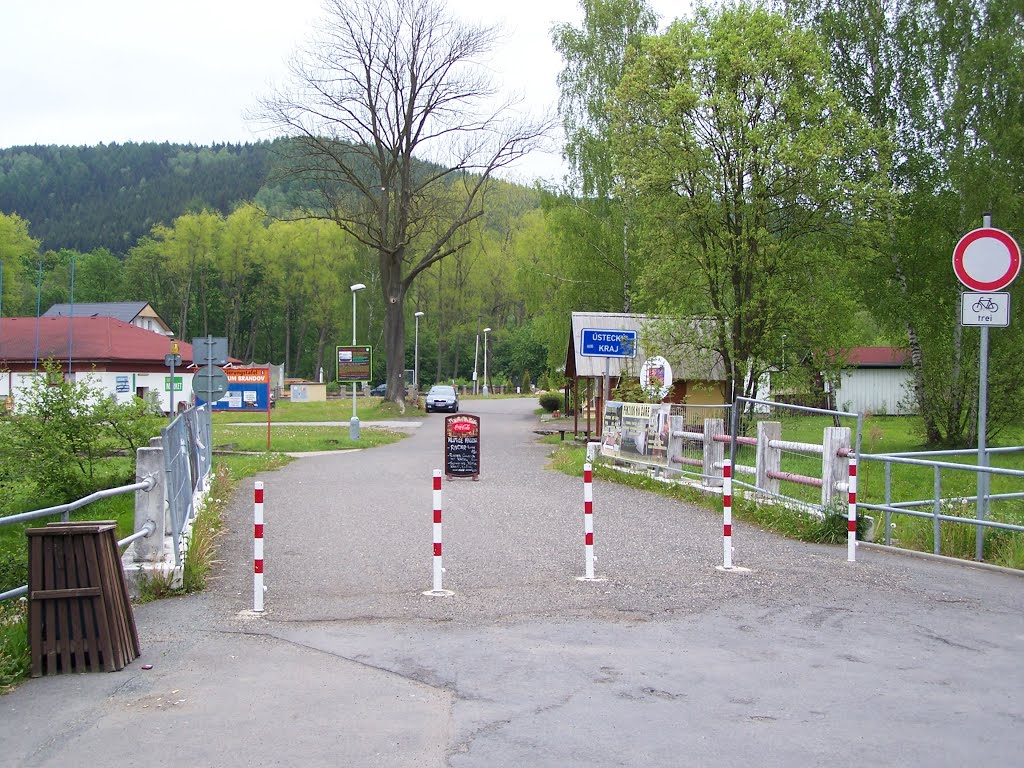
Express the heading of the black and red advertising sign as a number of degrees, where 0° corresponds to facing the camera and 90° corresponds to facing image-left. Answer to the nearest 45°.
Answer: approximately 0°

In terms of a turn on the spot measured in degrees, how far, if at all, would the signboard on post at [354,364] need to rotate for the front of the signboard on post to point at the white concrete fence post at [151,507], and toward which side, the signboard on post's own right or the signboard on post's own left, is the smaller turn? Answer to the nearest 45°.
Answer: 0° — it already faces it

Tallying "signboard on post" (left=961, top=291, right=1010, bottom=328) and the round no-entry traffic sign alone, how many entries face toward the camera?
2

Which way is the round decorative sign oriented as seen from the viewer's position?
toward the camera

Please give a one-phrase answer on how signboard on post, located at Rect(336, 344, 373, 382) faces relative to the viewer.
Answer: facing the viewer

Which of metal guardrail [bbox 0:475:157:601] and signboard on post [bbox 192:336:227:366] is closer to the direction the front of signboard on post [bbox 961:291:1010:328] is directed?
the metal guardrail

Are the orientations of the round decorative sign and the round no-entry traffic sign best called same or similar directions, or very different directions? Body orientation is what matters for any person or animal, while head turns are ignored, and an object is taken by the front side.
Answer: same or similar directions

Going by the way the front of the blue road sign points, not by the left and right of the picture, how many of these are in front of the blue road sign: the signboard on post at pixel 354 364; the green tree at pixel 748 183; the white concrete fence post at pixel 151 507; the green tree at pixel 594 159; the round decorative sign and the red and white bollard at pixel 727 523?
2

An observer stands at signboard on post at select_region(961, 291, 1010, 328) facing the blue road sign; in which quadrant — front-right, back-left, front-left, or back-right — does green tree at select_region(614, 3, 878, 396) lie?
front-right

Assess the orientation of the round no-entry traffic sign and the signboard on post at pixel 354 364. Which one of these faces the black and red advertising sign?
the signboard on post

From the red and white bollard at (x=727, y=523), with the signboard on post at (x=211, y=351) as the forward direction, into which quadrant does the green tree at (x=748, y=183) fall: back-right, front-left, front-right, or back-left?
front-right

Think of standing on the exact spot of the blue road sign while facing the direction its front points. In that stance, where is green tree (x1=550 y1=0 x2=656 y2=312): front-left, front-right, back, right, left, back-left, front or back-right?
back

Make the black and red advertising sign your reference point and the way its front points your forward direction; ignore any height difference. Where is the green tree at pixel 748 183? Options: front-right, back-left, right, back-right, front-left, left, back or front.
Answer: back-left

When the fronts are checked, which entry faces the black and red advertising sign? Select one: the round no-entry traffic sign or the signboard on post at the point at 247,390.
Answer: the signboard on post

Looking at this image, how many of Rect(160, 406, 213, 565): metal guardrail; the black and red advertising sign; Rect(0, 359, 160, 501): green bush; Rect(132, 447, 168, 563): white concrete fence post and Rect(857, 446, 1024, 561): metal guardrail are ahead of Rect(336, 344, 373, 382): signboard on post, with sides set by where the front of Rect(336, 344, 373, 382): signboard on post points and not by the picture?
5

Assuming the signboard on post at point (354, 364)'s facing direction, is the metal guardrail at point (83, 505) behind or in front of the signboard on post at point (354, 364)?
in front

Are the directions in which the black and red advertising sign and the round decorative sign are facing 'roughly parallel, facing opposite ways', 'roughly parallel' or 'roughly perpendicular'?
roughly parallel
